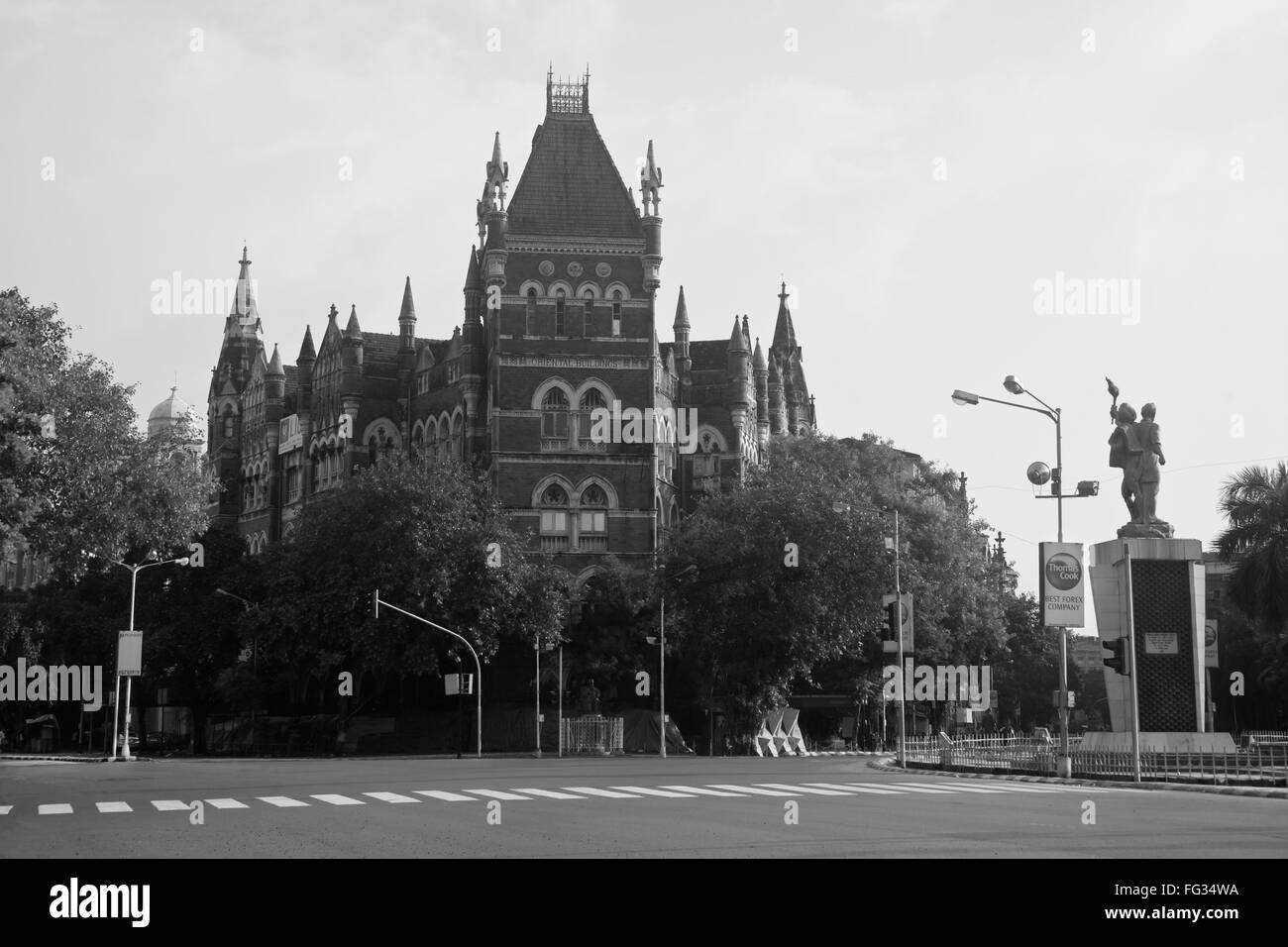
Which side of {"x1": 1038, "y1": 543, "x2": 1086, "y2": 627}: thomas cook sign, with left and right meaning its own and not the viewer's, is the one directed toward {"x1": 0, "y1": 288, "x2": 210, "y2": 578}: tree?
right

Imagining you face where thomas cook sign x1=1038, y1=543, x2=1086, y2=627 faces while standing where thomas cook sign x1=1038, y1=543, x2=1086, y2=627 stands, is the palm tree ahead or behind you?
behind

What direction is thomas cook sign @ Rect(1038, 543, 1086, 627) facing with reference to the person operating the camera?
facing the viewer
